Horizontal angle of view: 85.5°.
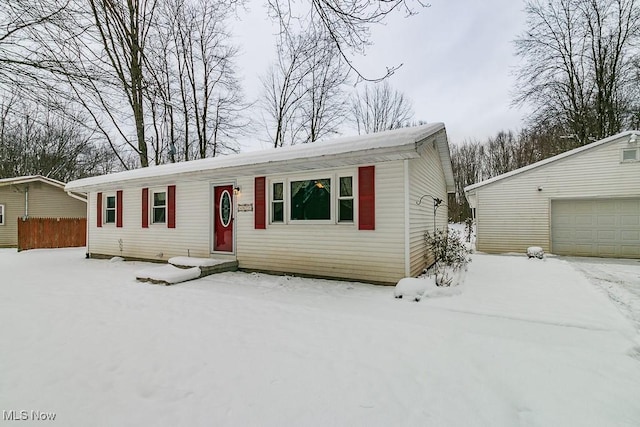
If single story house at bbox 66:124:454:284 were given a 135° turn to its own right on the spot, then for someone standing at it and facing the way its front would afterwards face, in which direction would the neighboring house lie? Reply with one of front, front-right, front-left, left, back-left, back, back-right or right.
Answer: front-left

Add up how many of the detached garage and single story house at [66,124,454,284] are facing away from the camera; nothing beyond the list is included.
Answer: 0

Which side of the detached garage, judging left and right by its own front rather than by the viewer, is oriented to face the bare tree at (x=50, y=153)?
right

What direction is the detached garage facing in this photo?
toward the camera

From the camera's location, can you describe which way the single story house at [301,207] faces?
facing the viewer and to the left of the viewer

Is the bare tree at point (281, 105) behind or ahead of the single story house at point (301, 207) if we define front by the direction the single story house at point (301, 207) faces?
behind
